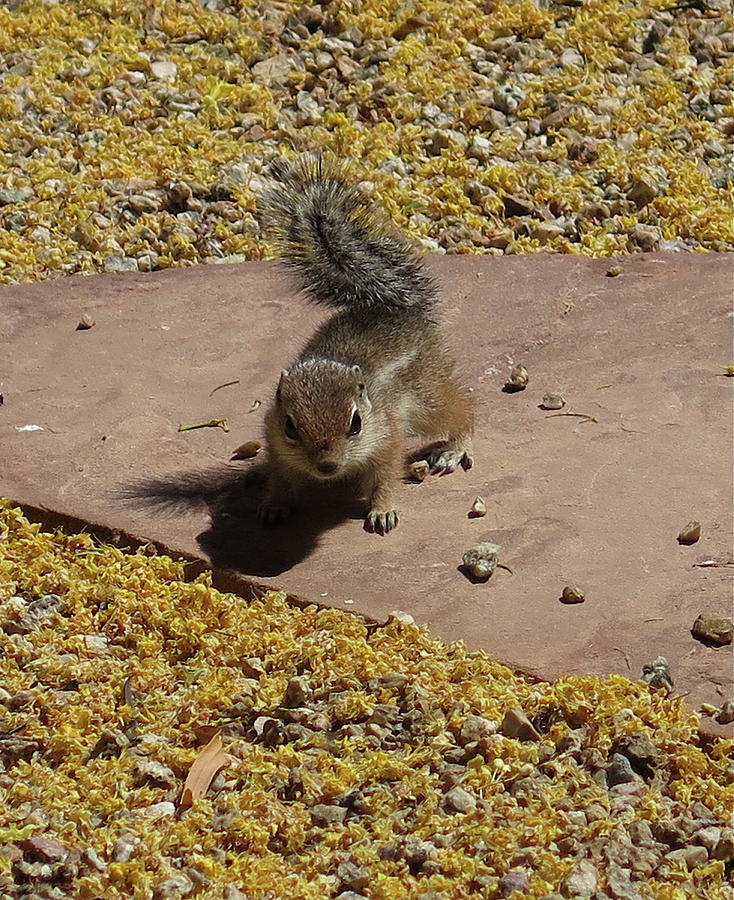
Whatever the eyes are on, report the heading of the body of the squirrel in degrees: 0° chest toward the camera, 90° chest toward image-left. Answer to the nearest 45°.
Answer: approximately 45°

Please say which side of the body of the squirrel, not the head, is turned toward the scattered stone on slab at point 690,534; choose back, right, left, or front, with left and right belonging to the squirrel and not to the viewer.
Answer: left

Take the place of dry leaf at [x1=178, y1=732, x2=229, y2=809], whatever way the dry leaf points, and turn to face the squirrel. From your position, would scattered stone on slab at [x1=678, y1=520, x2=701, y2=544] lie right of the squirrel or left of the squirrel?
right

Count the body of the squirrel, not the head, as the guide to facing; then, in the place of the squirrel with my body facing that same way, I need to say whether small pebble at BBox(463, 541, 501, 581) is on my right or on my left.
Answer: on my left

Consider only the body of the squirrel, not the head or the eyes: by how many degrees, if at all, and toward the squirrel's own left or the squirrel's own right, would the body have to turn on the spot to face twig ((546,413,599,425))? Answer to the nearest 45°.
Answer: approximately 135° to the squirrel's own left

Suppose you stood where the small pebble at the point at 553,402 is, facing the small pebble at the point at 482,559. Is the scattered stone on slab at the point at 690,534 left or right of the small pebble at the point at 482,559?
left

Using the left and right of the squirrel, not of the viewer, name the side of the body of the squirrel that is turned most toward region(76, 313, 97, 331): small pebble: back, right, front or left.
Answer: right

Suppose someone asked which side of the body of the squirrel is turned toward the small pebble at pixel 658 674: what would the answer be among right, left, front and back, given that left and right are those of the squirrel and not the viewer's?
left

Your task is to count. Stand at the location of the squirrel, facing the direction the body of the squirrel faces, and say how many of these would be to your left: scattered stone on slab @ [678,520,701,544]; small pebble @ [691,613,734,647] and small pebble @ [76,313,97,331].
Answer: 2
